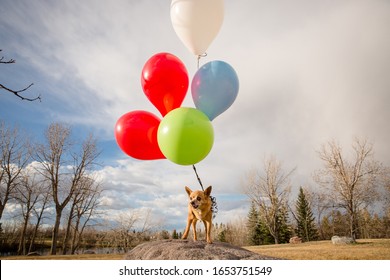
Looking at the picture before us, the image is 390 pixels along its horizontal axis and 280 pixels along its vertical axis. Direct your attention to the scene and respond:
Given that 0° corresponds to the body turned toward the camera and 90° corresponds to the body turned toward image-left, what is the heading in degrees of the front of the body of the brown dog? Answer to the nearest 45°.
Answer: approximately 0°

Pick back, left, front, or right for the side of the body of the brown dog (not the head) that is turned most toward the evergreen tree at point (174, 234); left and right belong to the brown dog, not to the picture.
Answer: back

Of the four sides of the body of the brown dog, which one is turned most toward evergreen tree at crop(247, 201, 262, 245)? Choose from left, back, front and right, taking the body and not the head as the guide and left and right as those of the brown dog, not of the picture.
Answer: back

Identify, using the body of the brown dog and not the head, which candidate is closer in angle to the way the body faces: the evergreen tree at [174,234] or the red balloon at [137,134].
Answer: the red balloon

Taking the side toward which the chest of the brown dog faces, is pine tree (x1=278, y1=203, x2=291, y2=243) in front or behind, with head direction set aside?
behind

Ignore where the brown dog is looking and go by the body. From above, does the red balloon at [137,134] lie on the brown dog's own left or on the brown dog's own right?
on the brown dog's own right

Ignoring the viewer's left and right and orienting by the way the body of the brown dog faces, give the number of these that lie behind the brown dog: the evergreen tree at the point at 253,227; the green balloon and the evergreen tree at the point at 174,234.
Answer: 2

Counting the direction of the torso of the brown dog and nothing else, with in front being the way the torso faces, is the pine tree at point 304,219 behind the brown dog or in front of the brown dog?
behind
